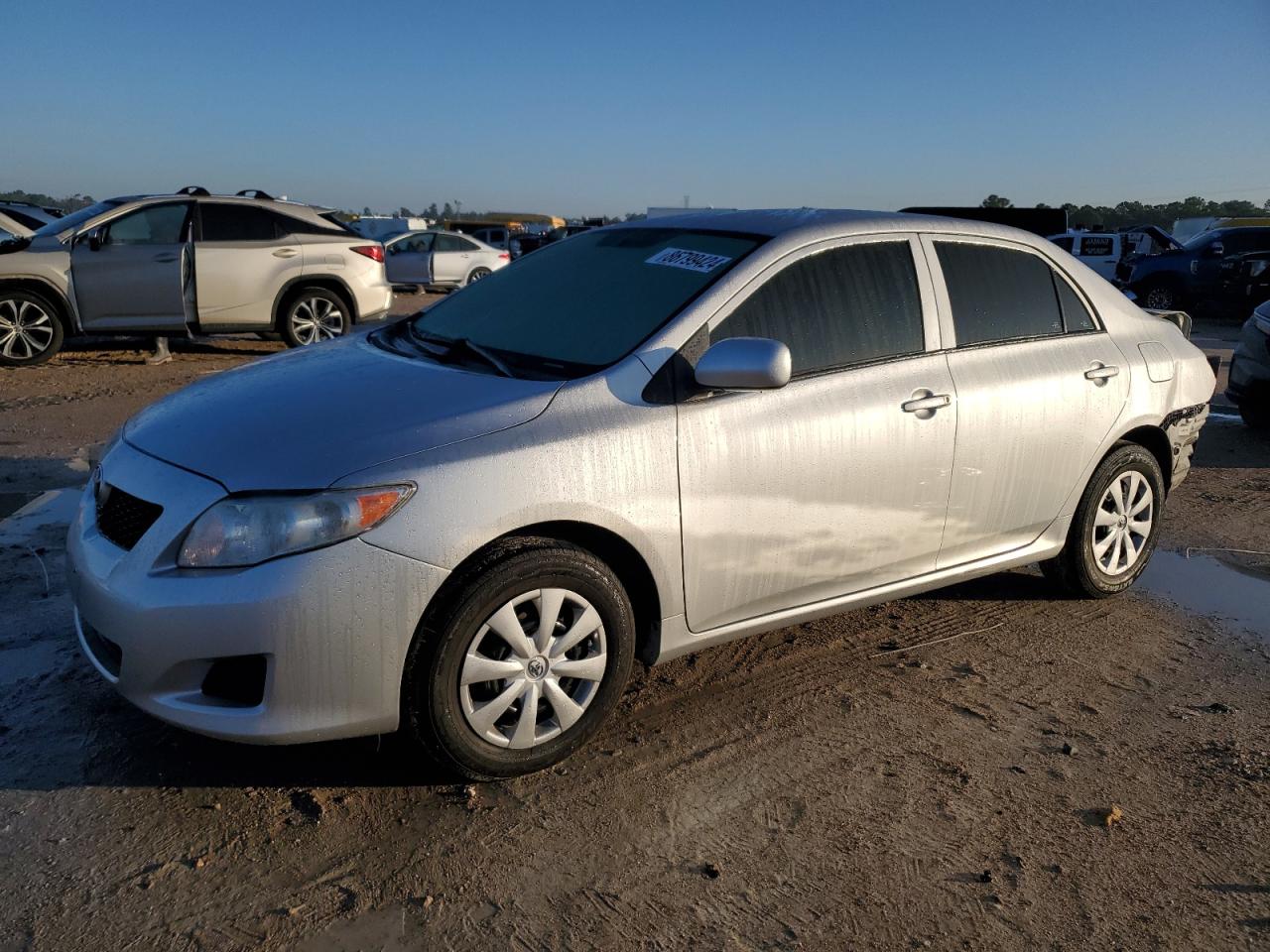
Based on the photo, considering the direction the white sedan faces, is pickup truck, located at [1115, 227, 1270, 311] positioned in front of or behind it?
behind

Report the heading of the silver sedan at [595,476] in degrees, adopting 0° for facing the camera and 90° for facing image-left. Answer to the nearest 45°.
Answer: approximately 45°

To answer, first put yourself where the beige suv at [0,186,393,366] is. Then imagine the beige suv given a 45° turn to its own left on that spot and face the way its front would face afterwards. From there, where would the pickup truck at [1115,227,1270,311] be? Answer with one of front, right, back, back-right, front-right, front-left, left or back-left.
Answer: back-left

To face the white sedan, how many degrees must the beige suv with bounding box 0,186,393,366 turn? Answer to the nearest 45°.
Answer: approximately 90° to its right

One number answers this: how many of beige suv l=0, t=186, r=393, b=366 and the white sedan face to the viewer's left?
2

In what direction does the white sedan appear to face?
to the viewer's left

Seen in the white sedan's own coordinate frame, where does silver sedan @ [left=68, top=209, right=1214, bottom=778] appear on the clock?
The silver sedan is roughly at 9 o'clock from the white sedan.

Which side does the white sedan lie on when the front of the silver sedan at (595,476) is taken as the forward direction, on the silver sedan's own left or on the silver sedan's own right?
on the silver sedan's own right

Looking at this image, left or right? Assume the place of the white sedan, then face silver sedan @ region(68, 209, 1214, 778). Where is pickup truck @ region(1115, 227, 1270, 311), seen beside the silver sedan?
left

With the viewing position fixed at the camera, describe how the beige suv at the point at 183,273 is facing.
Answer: facing to the left of the viewer
